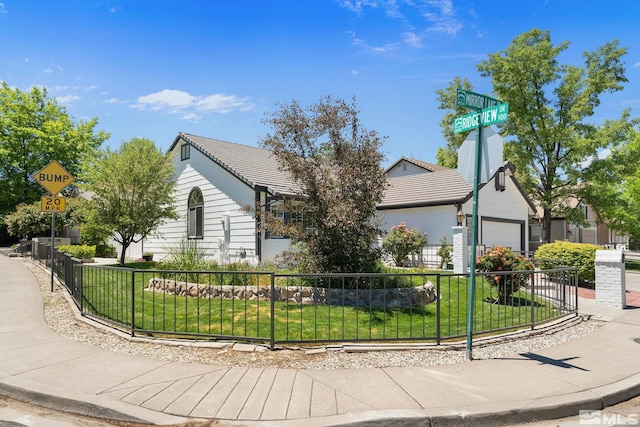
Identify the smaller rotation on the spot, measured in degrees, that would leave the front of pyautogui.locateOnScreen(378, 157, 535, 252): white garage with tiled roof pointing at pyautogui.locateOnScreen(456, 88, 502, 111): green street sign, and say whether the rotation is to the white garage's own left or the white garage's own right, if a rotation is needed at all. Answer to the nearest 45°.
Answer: approximately 45° to the white garage's own right

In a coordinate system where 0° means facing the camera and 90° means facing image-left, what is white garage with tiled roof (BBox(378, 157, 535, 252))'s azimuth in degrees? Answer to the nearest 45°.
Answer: approximately 315°

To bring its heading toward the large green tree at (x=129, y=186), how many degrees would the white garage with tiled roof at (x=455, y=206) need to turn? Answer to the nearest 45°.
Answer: approximately 90° to its right

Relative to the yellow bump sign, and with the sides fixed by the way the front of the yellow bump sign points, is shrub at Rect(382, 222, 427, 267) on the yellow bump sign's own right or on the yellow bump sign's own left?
on the yellow bump sign's own left

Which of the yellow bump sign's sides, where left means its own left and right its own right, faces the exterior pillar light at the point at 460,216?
left

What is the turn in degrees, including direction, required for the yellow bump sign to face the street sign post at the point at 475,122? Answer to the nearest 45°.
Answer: approximately 45° to its left
